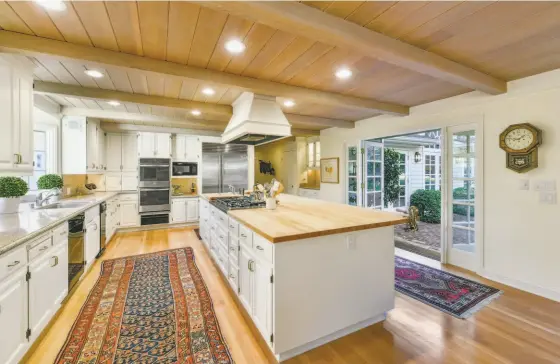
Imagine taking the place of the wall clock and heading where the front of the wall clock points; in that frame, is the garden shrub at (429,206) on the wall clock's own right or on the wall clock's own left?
on the wall clock's own right

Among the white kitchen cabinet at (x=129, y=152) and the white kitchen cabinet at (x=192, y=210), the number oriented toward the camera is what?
2

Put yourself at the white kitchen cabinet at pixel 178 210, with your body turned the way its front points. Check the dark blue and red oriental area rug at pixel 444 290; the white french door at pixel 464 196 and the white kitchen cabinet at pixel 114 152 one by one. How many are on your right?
1

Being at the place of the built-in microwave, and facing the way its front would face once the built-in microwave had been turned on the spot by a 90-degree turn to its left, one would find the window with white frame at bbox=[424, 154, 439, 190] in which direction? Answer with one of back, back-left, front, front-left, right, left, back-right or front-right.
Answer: front

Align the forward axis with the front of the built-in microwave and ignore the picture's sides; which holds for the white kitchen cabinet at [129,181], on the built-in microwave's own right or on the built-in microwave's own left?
on the built-in microwave's own right

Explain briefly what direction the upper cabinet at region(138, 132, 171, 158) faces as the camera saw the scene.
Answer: facing the viewer

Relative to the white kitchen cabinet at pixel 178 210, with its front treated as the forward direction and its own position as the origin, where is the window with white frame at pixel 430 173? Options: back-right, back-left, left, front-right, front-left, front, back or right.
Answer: left

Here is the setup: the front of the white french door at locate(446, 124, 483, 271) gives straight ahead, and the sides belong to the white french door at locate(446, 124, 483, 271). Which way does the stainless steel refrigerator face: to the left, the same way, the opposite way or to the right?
to the left

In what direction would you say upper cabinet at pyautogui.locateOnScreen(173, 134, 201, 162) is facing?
toward the camera

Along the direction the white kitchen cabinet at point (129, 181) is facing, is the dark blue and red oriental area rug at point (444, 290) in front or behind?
in front

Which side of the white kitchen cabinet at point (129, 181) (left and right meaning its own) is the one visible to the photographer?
front

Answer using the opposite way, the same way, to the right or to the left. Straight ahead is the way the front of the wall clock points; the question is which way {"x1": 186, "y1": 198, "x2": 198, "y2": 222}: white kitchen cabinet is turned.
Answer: to the left

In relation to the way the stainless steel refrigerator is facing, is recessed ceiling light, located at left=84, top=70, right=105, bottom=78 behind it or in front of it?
in front

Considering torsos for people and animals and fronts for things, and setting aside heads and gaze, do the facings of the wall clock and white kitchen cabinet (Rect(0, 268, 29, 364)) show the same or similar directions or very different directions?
very different directions

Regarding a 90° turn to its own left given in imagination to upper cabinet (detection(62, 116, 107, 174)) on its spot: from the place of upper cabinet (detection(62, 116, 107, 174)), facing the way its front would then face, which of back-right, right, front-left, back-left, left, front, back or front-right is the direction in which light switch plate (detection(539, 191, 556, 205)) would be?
back-right

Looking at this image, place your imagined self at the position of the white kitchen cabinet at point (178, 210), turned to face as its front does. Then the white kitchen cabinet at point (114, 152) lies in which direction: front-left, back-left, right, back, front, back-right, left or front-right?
right

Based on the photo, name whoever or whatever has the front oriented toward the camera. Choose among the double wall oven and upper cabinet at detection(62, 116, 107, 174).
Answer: the double wall oven

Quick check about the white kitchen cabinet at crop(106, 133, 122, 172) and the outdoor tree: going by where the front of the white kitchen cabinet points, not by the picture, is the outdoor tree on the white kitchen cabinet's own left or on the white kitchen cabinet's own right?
on the white kitchen cabinet's own left

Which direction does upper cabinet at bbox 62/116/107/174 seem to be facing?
to the viewer's right
